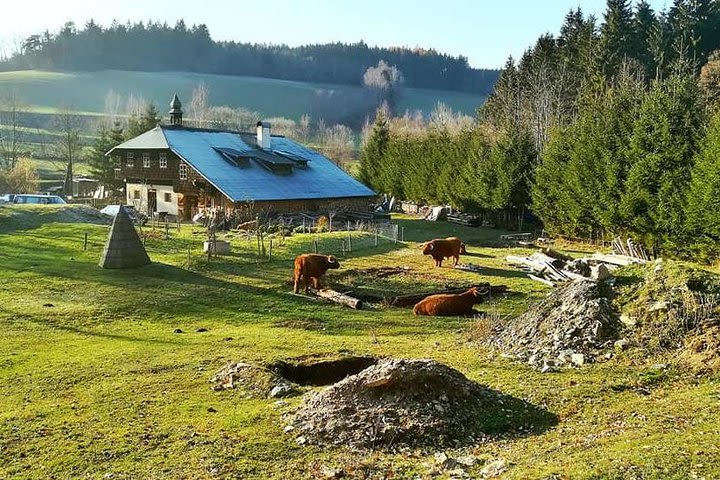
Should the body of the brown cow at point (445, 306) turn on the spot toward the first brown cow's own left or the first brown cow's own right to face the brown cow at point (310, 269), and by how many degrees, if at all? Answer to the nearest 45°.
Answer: approximately 135° to the first brown cow's own left

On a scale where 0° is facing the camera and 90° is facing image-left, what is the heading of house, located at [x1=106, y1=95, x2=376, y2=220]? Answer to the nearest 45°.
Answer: approximately 45°

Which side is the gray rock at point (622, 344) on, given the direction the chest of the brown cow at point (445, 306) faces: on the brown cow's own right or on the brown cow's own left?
on the brown cow's own right

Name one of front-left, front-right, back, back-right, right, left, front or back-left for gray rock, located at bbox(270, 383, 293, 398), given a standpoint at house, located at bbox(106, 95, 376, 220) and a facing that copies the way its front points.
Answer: front-left

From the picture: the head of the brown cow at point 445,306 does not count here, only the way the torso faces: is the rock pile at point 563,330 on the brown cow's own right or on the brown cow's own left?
on the brown cow's own right

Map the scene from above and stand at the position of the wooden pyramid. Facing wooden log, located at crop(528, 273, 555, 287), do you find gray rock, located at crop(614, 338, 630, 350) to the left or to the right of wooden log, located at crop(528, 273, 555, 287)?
right

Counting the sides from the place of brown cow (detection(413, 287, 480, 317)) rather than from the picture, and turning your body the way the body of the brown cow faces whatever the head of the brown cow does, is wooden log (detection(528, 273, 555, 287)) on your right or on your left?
on your left

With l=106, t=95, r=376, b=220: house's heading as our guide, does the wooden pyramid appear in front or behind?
in front

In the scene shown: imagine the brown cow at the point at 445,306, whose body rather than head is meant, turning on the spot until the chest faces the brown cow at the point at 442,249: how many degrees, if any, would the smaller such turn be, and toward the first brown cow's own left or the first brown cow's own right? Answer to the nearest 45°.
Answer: approximately 90° to the first brown cow's own left

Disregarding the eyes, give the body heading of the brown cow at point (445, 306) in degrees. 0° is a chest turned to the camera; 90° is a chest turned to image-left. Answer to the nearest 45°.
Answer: approximately 270°
